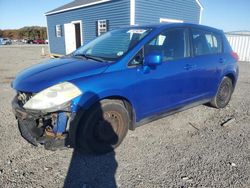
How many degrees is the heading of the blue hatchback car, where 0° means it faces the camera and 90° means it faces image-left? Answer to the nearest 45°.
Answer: approximately 45°
